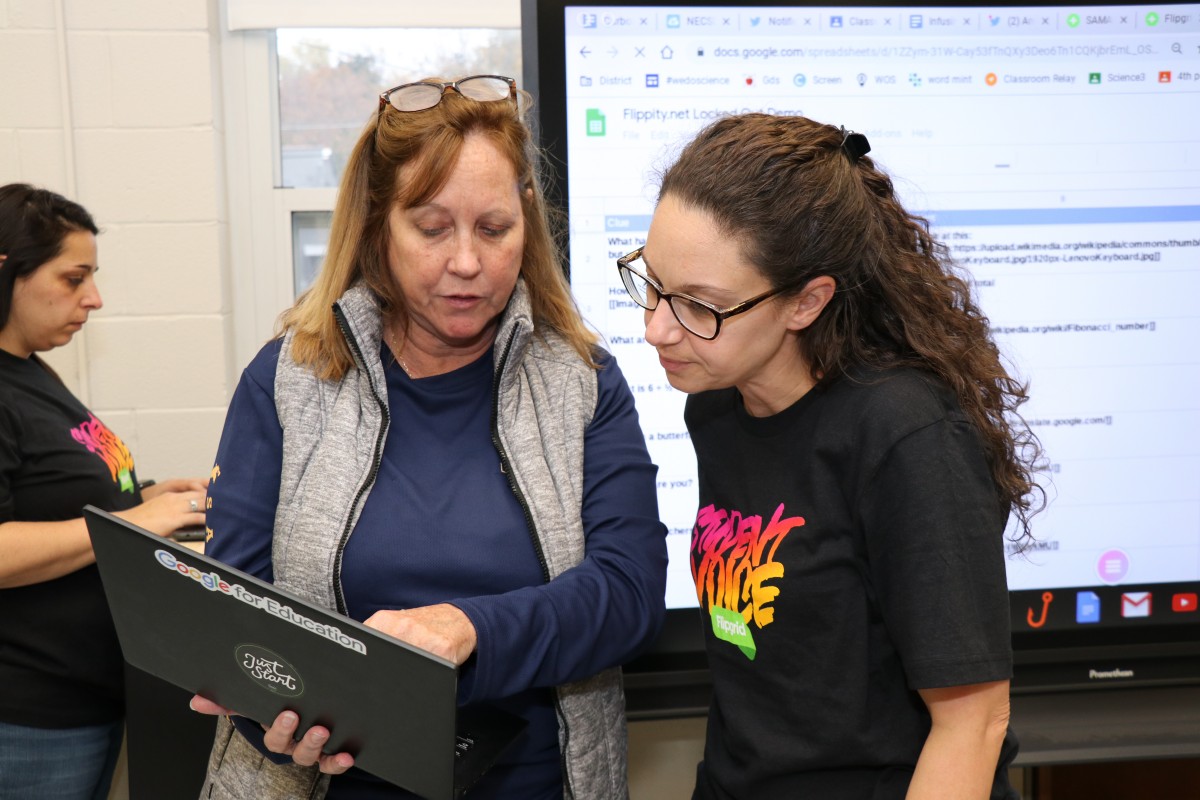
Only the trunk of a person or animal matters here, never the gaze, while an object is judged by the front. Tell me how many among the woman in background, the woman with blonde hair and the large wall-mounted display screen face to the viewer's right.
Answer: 1

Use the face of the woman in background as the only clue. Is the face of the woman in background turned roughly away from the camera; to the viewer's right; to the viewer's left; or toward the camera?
to the viewer's right

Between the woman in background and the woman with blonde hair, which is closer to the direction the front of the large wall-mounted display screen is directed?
the woman with blonde hair

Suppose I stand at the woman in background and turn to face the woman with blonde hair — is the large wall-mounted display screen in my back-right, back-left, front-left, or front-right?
front-left

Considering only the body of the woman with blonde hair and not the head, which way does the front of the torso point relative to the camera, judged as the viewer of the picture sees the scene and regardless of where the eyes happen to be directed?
toward the camera

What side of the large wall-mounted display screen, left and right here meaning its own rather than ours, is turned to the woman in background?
right

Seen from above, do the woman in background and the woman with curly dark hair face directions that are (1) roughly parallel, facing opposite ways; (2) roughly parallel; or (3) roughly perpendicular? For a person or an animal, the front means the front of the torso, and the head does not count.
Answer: roughly parallel, facing opposite ways

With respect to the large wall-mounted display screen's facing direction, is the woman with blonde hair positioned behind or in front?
in front

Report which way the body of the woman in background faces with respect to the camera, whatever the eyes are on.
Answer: to the viewer's right

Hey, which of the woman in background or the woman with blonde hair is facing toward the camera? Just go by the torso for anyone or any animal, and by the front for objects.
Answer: the woman with blonde hair

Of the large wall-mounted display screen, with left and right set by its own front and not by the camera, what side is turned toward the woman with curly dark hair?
front

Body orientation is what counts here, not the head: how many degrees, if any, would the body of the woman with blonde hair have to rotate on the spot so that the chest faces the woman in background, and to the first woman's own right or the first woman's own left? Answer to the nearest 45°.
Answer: approximately 135° to the first woman's own right

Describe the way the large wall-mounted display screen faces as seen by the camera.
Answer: facing the viewer

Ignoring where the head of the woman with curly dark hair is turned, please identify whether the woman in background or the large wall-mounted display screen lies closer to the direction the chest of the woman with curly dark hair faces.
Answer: the woman in background

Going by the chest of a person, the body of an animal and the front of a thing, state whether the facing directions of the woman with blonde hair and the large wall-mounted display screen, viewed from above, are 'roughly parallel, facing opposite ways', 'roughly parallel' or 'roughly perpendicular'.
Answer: roughly parallel

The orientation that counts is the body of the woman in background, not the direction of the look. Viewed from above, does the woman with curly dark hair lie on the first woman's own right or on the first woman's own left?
on the first woman's own right

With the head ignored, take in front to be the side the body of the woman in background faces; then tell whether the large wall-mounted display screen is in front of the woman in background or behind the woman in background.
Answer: in front
